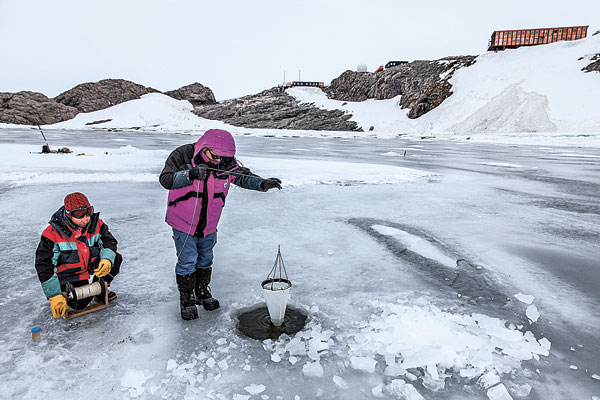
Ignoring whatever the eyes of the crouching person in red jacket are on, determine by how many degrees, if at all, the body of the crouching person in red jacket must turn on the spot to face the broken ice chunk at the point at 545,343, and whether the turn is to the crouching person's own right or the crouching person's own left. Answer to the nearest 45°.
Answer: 0° — they already face it

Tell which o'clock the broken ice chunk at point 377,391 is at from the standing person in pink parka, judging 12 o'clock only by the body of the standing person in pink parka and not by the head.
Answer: The broken ice chunk is roughly at 12 o'clock from the standing person in pink parka.

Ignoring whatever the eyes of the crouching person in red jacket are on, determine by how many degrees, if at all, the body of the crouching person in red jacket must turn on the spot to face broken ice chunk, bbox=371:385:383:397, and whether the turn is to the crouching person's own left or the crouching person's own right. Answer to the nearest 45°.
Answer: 0° — they already face it

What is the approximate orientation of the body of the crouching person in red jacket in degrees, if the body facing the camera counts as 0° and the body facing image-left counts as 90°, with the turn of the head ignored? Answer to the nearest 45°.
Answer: approximately 315°

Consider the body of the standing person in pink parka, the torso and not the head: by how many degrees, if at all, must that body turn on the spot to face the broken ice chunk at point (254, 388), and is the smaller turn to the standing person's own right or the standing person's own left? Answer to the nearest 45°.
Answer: approximately 45° to the standing person's own right
